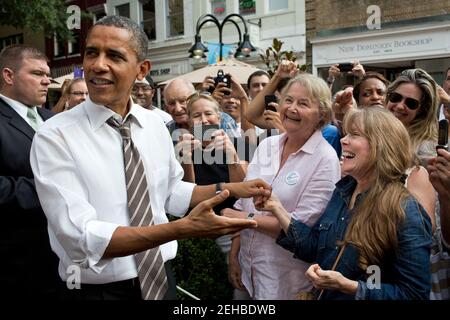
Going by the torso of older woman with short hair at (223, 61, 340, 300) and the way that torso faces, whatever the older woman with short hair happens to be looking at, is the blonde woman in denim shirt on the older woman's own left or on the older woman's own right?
on the older woman's own left

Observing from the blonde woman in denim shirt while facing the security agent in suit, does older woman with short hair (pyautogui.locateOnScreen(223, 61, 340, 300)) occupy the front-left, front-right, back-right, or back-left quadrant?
front-right

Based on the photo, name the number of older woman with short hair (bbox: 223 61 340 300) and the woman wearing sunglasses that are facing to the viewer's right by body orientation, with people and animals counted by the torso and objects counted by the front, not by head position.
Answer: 0

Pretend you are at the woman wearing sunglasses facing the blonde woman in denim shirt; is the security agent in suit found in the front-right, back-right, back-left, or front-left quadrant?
front-right

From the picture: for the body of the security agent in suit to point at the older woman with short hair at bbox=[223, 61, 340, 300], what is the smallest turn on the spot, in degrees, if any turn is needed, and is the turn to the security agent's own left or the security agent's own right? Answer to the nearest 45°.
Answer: approximately 45° to the security agent's own left

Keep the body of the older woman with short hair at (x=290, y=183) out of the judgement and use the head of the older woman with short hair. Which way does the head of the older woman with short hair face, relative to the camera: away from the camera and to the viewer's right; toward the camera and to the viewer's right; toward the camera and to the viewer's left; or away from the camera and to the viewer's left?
toward the camera and to the viewer's left

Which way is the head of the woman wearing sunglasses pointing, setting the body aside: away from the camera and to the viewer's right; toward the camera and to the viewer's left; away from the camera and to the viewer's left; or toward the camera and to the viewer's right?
toward the camera and to the viewer's left

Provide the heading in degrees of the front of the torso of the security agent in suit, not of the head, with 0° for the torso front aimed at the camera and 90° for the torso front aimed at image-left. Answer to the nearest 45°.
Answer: approximately 315°

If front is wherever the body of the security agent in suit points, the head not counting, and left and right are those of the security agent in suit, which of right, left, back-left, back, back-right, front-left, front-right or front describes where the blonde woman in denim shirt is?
front

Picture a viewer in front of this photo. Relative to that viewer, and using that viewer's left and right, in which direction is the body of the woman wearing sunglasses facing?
facing the viewer and to the left of the viewer

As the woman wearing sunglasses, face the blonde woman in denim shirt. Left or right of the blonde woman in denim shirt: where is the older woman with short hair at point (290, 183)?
right

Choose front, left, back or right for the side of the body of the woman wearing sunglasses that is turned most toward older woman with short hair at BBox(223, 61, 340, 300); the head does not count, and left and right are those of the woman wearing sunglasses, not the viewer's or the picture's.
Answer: front

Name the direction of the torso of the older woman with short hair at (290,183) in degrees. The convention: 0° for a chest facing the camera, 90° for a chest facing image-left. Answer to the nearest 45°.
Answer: approximately 45°
